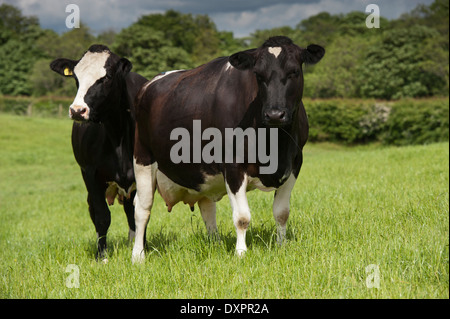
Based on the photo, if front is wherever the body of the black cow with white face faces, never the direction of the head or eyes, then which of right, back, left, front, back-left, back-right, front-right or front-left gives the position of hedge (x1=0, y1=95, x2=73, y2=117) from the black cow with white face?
back-right

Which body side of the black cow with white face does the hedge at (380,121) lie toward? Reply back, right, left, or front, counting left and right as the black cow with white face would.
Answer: back

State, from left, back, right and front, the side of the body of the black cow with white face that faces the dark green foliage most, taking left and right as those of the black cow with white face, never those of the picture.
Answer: back

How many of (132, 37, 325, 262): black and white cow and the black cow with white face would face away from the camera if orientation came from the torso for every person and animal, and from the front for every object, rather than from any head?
0

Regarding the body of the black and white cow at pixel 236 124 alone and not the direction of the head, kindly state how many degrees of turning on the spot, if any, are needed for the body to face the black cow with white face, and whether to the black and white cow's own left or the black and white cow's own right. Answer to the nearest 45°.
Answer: approximately 180°

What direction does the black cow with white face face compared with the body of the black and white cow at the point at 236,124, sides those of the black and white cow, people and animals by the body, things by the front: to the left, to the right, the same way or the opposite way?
to the right

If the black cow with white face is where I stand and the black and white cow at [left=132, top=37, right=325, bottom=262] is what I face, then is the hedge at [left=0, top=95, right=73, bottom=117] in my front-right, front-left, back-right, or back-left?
back-left

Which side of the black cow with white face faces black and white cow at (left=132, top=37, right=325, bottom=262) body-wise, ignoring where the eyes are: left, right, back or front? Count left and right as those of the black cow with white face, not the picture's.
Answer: left

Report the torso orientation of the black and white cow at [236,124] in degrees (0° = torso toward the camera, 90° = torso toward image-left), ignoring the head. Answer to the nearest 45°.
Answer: approximately 315°

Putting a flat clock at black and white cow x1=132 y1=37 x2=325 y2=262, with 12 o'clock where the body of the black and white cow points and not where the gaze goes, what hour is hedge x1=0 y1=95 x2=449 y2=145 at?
The hedge is roughly at 8 o'clock from the black and white cow.
